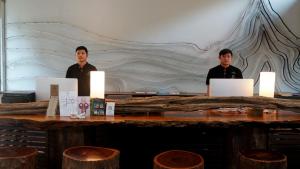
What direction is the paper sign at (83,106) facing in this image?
toward the camera

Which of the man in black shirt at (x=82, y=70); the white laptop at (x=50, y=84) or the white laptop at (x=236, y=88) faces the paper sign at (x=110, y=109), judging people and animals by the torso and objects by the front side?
the man in black shirt

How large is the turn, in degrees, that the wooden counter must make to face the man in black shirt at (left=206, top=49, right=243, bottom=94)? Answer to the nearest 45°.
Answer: approximately 135° to its left

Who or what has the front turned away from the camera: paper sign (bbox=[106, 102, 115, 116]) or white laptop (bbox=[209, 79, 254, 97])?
the white laptop

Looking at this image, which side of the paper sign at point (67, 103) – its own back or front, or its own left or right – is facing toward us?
front

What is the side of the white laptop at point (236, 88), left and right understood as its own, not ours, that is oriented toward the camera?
back

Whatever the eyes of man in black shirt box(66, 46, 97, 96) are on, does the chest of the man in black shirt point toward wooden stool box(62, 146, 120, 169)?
yes

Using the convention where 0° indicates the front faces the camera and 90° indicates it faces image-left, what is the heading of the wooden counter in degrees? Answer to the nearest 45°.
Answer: approximately 0°

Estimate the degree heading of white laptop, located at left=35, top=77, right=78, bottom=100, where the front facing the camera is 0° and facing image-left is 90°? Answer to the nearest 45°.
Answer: approximately 180°

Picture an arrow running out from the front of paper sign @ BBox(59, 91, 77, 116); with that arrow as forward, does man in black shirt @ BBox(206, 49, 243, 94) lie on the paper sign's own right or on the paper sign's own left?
on the paper sign's own left

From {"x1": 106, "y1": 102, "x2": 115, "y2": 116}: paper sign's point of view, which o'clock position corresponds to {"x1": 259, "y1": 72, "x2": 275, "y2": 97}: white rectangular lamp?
The white rectangular lamp is roughly at 9 o'clock from the paper sign.
